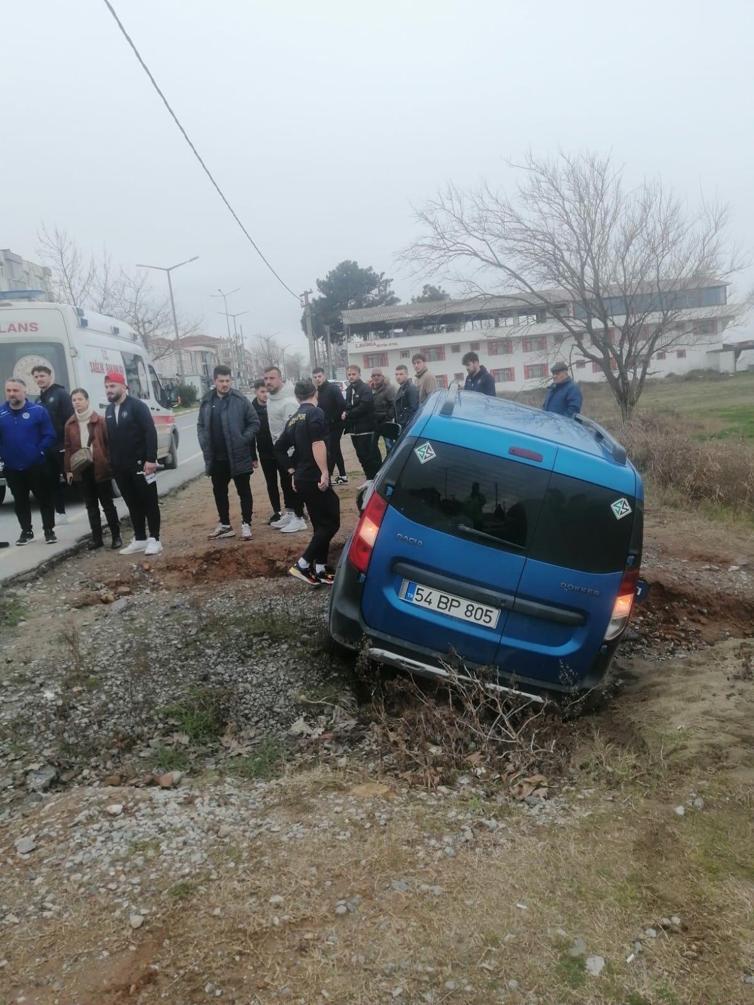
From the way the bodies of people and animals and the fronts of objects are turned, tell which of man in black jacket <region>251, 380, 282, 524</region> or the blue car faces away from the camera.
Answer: the blue car

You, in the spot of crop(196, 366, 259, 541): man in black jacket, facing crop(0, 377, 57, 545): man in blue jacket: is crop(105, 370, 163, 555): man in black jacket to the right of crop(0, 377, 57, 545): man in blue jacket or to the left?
left

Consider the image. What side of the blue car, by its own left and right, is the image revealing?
back

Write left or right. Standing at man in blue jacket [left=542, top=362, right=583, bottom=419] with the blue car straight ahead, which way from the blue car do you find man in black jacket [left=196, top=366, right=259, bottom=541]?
right

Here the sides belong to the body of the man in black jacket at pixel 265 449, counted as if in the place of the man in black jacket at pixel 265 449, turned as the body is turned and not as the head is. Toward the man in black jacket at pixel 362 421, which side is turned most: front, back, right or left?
left

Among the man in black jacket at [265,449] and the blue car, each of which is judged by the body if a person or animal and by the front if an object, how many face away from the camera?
1
